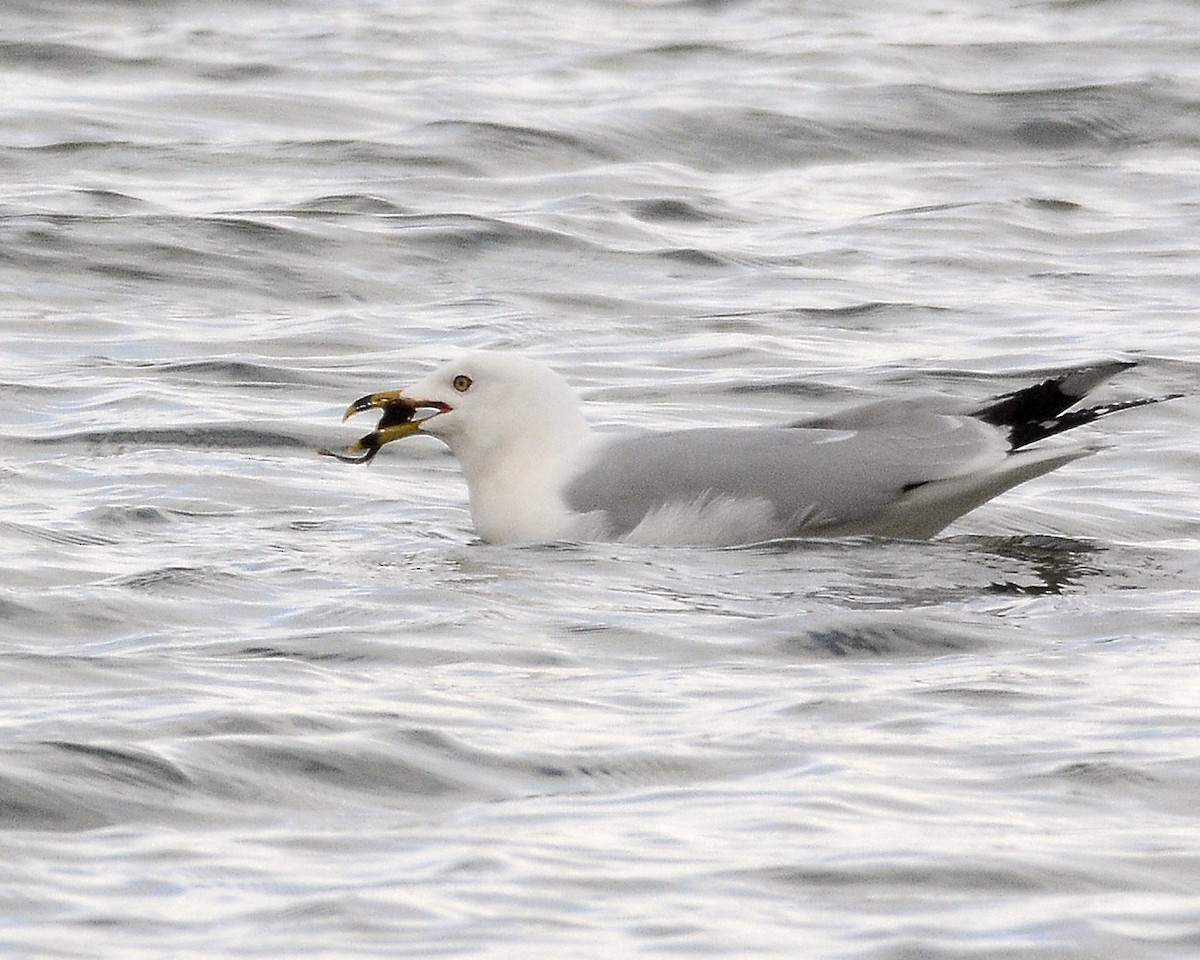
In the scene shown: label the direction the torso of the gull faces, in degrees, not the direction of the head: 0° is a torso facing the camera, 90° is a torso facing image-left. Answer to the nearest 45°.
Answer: approximately 90°
